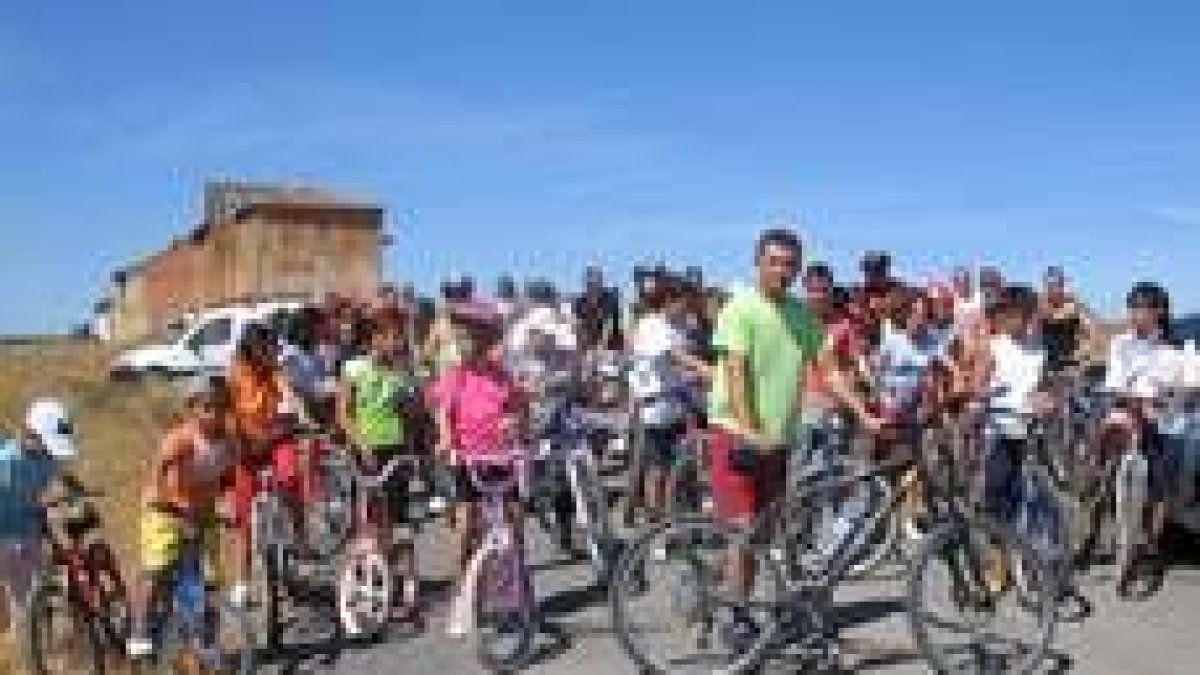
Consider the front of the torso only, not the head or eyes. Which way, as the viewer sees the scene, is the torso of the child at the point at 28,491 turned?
to the viewer's right

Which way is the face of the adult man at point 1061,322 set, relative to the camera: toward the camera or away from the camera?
toward the camera

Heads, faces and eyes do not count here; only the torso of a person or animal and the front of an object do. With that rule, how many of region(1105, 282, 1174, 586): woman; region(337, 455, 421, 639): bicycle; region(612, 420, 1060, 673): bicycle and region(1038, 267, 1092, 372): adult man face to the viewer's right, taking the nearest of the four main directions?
1

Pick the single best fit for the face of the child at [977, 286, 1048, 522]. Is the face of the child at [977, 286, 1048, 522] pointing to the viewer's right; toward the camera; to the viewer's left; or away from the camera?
toward the camera

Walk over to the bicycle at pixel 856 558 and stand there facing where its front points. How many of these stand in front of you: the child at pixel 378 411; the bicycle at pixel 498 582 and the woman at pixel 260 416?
0

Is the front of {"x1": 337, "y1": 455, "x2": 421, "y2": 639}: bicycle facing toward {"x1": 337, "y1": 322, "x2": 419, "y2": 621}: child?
no

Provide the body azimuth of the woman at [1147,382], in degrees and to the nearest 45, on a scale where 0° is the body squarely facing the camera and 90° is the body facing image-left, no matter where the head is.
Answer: approximately 45°

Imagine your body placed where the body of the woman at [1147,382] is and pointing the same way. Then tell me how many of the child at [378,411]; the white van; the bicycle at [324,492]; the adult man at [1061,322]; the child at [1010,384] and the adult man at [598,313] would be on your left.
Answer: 0

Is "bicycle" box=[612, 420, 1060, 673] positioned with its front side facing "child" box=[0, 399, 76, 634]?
no

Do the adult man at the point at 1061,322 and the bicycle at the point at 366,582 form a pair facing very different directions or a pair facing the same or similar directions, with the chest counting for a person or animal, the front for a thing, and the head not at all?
same or similar directions

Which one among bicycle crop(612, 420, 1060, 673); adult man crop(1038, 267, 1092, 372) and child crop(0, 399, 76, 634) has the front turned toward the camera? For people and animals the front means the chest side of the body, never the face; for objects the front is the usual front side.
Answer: the adult man

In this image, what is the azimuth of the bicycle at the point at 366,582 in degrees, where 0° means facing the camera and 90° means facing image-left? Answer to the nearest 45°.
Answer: approximately 45°

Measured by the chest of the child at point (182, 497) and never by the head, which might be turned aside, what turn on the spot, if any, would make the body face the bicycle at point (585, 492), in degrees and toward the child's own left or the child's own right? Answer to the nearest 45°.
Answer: approximately 45° to the child's own left

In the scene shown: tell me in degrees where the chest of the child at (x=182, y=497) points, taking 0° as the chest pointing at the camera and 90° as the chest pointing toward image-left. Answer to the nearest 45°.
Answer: approximately 315°

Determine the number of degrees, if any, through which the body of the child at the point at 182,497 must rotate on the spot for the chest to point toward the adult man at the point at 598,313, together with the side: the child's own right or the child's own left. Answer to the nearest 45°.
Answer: approximately 90° to the child's own left

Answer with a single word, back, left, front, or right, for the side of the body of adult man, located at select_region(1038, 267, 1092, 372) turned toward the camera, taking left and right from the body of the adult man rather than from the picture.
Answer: front

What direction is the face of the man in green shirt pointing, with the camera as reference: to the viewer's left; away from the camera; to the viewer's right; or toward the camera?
toward the camera
